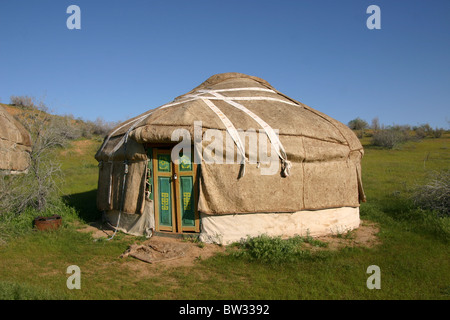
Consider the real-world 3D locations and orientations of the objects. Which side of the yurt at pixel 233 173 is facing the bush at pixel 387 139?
back

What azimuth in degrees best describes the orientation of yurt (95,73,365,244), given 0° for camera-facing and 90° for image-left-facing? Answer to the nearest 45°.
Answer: approximately 45°

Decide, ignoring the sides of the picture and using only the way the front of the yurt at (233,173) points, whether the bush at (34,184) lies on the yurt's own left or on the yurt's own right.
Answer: on the yurt's own right

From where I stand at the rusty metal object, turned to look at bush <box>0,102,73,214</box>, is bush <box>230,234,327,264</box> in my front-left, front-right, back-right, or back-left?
back-right

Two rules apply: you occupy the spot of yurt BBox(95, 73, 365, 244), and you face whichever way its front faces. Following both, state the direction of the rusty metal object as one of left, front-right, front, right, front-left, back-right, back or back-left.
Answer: front-right

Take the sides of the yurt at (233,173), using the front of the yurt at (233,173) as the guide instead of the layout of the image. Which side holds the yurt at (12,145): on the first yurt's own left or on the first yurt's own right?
on the first yurt's own right
